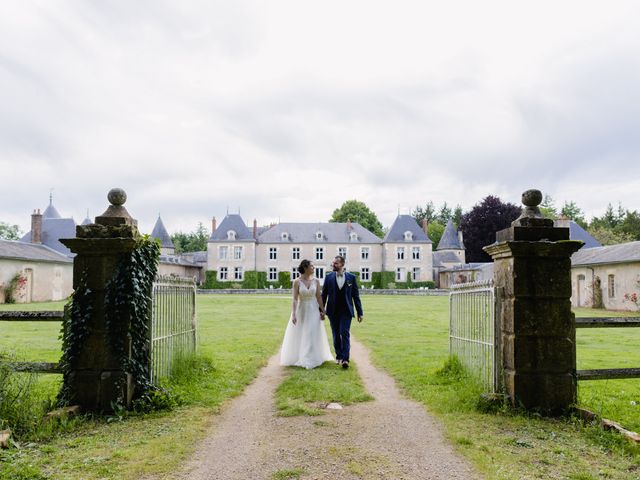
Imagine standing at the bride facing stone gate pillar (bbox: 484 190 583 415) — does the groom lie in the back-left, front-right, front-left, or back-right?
front-left

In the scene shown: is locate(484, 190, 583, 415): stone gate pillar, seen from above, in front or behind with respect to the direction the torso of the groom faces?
in front

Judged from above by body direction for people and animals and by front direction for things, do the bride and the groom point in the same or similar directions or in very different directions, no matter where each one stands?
same or similar directions

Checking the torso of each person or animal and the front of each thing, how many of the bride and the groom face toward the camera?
2

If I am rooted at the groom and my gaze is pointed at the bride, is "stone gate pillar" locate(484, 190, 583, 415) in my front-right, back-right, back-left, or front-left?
back-left

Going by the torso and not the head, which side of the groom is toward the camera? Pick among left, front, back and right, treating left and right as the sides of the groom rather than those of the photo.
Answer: front

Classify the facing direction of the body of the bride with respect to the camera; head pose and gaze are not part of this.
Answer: toward the camera

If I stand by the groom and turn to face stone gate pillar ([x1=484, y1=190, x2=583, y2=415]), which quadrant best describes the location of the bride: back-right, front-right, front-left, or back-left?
back-right

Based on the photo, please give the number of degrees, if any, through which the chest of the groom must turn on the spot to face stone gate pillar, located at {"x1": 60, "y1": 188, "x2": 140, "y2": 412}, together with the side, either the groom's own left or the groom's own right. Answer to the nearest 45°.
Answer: approximately 45° to the groom's own right
